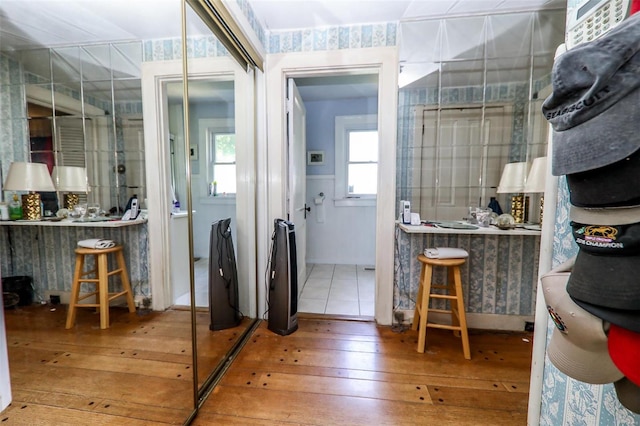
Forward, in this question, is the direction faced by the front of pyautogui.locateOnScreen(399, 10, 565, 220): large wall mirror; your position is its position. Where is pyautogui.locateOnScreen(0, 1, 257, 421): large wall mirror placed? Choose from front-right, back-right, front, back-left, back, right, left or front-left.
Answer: front-right

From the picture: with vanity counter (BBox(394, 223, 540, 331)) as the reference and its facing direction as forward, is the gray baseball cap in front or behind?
in front

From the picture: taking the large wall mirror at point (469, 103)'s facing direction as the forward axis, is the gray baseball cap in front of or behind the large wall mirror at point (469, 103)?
in front
